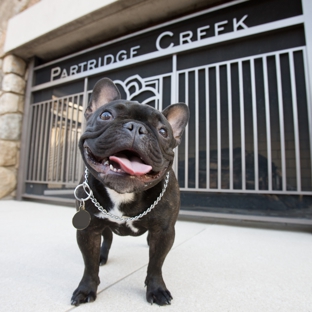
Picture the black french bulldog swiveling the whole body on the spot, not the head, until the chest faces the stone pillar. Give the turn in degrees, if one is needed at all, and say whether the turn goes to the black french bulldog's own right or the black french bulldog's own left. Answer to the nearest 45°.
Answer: approximately 135° to the black french bulldog's own right

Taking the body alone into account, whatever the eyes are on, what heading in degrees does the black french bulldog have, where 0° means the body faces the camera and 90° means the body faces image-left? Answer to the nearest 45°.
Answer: approximately 0°
